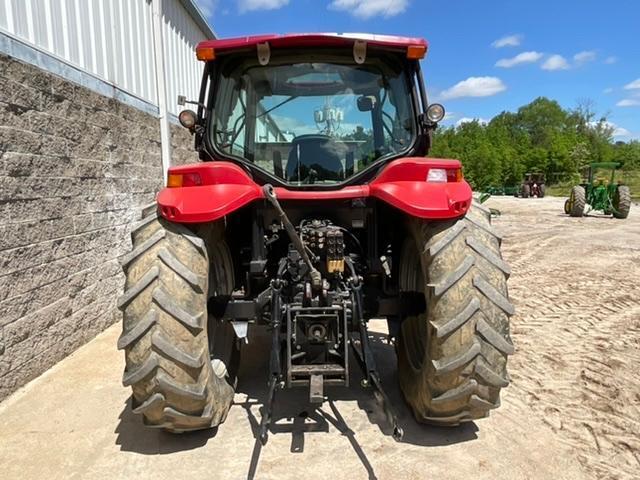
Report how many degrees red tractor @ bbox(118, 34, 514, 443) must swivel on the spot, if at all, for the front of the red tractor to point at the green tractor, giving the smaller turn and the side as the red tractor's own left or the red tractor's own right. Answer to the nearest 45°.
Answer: approximately 45° to the red tractor's own right

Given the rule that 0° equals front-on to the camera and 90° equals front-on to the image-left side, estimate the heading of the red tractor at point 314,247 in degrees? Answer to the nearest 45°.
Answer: approximately 180°
